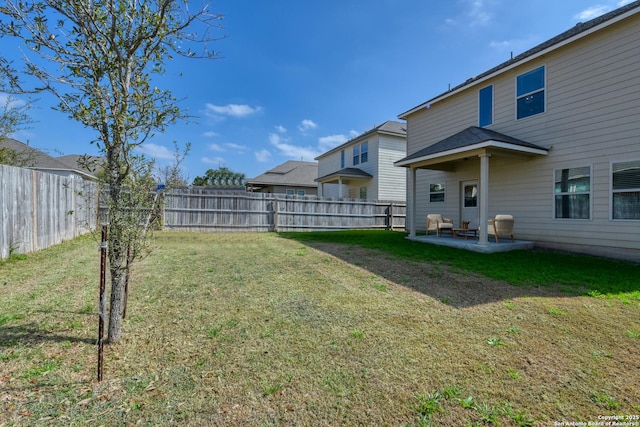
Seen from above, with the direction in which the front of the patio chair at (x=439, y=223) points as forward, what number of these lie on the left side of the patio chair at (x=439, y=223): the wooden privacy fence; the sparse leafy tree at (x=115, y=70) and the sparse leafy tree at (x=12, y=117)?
0

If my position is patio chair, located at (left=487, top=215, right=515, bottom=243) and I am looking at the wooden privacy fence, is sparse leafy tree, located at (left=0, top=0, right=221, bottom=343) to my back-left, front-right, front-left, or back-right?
front-left

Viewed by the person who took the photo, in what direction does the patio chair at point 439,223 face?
facing the viewer and to the right of the viewer

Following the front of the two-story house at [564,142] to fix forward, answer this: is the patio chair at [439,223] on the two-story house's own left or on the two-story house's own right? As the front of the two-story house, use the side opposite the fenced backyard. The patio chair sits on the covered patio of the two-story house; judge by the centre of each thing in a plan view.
on the two-story house's own left

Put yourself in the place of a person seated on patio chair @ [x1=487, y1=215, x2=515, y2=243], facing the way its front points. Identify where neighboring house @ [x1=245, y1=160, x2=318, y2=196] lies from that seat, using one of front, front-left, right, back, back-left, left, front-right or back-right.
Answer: front

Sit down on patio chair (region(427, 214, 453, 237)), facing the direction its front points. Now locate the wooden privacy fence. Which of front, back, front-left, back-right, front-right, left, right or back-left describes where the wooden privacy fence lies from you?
right
